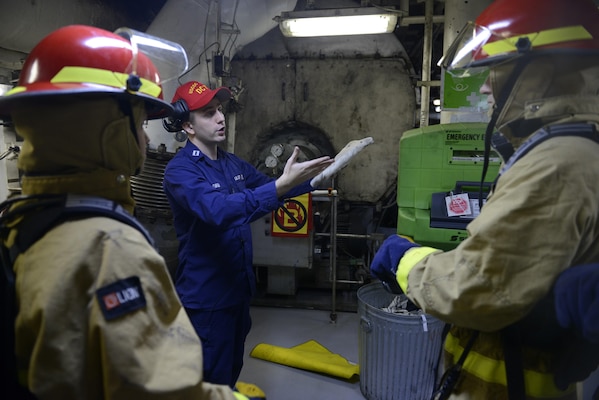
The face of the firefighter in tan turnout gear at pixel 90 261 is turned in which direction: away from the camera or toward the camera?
away from the camera

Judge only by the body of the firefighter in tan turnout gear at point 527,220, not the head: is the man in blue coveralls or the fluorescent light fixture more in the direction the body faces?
the man in blue coveralls

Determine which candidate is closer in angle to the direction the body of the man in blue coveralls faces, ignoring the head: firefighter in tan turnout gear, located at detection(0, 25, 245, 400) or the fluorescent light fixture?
the firefighter in tan turnout gear

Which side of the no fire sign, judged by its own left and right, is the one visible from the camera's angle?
front

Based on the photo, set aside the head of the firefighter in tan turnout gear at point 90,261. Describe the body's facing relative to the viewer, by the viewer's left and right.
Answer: facing away from the viewer and to the right of the viewer

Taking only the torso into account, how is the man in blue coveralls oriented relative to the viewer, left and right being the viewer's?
facing the viewer and to the right of the viewer

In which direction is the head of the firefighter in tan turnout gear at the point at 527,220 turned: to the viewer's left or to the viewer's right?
to the viewer's left

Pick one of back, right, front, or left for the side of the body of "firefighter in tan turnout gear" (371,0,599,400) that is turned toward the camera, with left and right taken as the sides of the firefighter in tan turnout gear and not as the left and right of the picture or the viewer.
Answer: left

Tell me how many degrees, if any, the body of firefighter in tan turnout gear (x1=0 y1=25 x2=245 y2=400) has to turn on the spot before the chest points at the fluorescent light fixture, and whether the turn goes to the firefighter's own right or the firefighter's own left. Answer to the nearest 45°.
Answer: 0° — they already face it

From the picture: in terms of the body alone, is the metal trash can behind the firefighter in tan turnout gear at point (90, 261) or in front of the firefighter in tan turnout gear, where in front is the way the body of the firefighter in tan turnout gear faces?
in front

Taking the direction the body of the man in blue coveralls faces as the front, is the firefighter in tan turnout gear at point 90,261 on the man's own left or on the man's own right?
on the man's own right

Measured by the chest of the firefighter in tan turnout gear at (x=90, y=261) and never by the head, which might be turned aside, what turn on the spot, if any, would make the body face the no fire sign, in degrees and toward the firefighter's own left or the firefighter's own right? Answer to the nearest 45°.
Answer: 0° — they already face it
